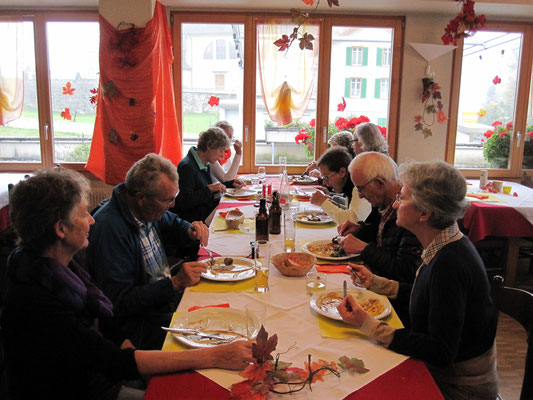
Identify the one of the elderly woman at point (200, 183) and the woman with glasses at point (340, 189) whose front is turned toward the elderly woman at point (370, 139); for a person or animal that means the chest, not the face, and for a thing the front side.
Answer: the elderly woman at point (200, 183)

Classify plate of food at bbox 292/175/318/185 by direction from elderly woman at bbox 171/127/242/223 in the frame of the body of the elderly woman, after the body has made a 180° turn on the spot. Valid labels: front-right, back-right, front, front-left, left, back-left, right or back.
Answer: back-right

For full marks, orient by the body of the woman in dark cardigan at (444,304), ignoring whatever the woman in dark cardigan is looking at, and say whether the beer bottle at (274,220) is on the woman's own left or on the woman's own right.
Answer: on the woman's own right

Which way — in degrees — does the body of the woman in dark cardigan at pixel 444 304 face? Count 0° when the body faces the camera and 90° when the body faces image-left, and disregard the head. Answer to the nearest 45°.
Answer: approximately 90°

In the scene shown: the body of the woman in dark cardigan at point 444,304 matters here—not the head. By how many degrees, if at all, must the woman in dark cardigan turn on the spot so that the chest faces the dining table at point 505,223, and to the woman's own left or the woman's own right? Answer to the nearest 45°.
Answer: approximately 90° to the woman's own right

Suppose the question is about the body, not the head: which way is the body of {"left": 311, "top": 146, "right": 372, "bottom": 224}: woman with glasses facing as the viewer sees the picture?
to the viewer's left

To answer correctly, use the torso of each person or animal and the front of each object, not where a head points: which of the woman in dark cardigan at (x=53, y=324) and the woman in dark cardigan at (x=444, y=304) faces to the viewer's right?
the woman in dark cardigan at (x=53, y=324)

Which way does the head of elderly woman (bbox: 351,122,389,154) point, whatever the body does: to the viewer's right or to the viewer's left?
to the viewer's left

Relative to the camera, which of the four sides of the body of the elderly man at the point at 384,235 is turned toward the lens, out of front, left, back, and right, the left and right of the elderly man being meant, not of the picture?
left

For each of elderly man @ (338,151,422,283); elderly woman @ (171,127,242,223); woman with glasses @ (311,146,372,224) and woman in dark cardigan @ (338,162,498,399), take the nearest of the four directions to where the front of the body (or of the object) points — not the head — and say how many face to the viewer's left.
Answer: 3

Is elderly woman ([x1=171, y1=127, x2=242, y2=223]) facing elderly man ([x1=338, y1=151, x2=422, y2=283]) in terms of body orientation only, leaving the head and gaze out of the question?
no

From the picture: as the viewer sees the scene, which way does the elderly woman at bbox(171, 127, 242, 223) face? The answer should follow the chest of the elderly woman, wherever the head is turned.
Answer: to the viewer's right

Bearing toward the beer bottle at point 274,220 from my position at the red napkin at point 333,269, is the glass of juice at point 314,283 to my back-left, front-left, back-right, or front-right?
back-left

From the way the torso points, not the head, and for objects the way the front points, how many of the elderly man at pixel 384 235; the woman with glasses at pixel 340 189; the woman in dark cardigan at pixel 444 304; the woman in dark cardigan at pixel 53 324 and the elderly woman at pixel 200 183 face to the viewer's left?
3

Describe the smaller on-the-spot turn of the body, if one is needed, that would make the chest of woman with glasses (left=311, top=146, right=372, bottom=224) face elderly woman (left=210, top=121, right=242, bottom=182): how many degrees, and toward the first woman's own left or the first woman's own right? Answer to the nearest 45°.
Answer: approximately 45° to the first woman's own right

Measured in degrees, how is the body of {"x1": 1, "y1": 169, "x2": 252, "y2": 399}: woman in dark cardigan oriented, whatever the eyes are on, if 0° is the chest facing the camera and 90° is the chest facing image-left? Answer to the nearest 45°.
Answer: approximately 270°
